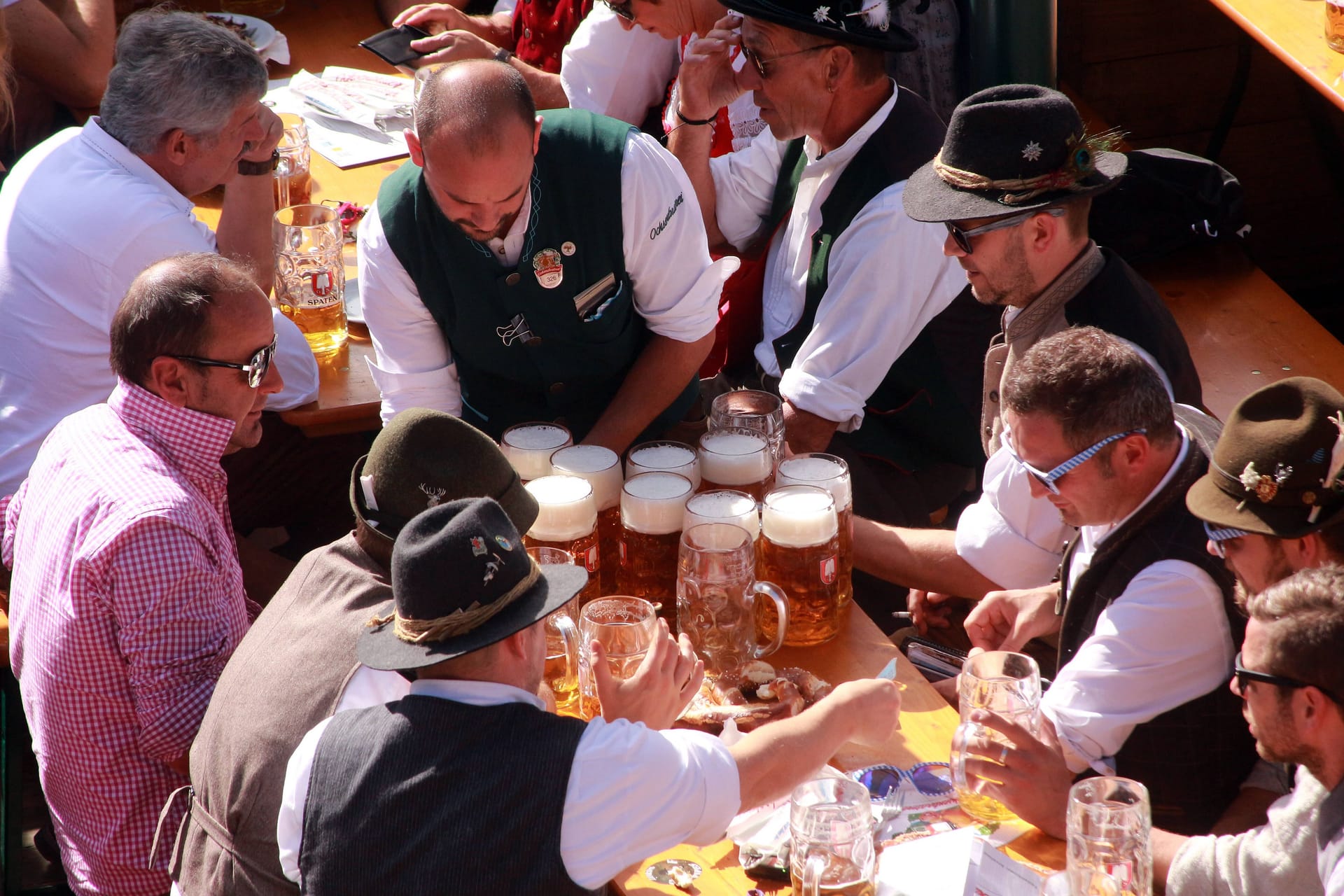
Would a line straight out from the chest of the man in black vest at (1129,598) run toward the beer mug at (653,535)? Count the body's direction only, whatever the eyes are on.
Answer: yes

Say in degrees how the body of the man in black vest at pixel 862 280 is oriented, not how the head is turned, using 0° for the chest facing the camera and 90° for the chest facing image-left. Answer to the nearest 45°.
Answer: approximately 45°

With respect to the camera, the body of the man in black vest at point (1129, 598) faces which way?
to the viewer's left

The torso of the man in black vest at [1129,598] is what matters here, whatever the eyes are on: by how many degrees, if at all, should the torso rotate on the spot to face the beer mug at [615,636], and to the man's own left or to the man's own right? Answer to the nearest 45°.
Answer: approximately 45° to the man's own left

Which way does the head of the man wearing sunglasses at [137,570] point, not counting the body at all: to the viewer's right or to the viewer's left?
to the viewer's right

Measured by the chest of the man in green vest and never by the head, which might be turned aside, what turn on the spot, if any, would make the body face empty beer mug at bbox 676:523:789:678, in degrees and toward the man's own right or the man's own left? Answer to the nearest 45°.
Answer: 0° — they already face it

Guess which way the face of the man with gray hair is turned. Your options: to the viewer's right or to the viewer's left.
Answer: to the viewer's right
